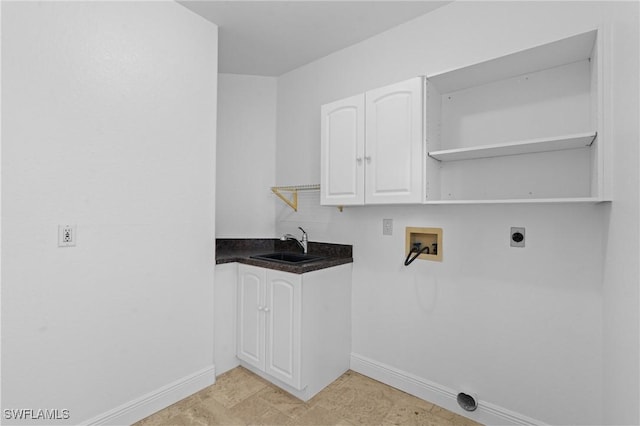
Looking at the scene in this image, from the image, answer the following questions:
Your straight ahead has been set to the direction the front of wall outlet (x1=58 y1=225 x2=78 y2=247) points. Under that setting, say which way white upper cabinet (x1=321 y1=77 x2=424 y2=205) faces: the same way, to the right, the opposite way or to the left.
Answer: to the right

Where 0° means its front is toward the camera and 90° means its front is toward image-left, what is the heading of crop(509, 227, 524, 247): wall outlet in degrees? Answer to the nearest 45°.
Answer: approximately 0°

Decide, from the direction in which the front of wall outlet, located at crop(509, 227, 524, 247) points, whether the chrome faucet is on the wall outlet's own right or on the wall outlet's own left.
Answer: on the wall outlet's own right

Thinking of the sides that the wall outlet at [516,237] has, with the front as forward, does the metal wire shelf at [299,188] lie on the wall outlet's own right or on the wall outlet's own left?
on the wall outlet's own right

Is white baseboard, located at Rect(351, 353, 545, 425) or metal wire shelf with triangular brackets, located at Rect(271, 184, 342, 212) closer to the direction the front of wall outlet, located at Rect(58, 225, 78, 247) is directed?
the white baseboard
